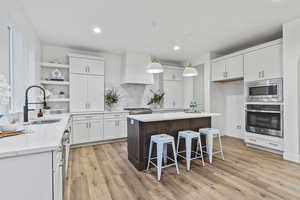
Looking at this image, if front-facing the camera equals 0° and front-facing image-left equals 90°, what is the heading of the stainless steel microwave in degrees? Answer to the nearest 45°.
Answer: approximately 45°

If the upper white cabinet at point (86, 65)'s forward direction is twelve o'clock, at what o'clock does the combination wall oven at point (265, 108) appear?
The combination wall oven is roughly at 10 o'clock from the upper white cabinet.

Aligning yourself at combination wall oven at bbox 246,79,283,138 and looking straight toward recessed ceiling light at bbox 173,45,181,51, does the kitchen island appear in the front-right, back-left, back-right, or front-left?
front-left

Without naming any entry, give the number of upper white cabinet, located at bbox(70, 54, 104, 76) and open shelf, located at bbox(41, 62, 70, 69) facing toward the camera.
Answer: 2

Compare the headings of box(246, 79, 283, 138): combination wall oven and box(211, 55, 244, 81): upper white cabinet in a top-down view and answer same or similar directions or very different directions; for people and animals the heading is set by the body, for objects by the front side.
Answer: same or similar directions

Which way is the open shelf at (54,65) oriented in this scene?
toward the camera

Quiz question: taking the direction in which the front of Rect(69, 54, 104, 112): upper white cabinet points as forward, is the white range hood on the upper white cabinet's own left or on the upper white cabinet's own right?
on the upper white cabinet's own left

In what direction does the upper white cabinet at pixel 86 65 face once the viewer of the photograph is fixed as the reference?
facing the viewer

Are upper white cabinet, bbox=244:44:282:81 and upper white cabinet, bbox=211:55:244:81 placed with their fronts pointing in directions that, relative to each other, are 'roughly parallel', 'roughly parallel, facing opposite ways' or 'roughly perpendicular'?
roughly parallel
